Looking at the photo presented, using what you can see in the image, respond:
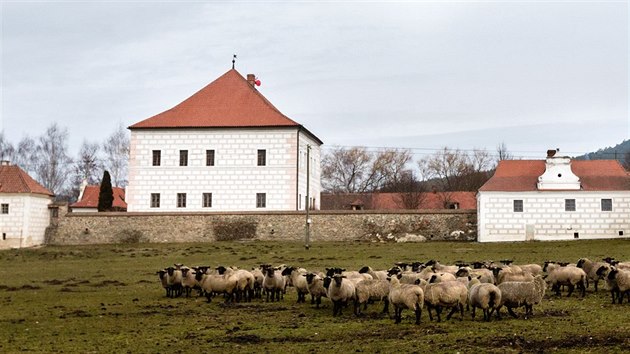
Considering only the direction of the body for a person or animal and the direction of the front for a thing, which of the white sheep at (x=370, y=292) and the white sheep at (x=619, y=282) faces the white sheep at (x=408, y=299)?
the white sheep at (x=619, y=282)

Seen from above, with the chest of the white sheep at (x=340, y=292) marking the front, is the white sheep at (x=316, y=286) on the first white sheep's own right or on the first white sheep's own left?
on the first white sheep's own right

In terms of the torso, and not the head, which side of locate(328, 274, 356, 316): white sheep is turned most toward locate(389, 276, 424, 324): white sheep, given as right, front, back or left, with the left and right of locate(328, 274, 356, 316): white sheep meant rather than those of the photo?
left

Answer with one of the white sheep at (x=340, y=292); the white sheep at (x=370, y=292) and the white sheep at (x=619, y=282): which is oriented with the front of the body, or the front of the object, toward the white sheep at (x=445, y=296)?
the white sheep at (x=619, y=282)

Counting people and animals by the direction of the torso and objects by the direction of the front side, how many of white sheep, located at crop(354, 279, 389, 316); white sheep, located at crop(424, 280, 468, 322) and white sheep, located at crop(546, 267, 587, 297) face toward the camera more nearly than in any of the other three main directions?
0

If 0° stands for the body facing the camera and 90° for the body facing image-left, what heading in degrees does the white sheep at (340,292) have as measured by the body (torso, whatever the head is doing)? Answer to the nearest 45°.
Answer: approximately 45°

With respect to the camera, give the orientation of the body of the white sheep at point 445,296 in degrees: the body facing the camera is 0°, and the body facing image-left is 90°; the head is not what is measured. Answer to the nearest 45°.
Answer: approximately 90°

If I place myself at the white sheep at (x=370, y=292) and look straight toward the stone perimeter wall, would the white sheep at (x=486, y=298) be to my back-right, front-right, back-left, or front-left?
back-right

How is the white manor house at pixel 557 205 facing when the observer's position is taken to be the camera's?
facing the viewer

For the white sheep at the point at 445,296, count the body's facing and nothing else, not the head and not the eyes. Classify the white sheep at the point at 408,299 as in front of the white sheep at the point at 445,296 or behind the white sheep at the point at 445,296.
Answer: in front

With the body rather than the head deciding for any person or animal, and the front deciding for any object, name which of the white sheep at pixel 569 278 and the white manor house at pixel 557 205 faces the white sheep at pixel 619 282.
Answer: the white manor house

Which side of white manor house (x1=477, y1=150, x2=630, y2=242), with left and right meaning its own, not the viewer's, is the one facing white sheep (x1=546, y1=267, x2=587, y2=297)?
front

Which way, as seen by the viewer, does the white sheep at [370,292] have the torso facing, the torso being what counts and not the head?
to the viewer's left

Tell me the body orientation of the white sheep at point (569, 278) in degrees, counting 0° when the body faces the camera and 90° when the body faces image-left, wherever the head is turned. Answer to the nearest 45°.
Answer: approximately 90°

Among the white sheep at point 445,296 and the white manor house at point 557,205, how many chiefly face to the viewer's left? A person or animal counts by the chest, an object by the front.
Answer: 1
